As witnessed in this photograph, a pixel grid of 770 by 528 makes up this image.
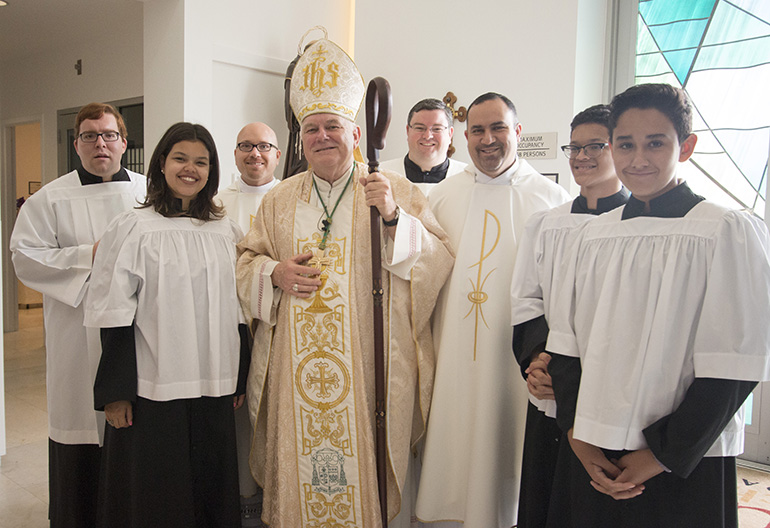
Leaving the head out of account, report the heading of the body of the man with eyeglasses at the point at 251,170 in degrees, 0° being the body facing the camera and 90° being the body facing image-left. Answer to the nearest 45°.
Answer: approximately 0°

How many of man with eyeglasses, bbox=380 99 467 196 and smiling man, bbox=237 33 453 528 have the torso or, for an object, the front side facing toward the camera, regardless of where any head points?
2

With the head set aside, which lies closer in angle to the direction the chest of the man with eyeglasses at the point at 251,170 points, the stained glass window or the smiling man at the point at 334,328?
the smiling man

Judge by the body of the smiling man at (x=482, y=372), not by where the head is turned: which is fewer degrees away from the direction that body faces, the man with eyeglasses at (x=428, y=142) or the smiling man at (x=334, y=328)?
the smiling man

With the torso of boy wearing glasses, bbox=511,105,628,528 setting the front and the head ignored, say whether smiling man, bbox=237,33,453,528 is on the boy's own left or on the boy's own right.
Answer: on the boy's own right

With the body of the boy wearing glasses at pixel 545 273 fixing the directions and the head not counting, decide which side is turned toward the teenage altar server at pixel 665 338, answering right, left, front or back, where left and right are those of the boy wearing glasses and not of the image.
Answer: left

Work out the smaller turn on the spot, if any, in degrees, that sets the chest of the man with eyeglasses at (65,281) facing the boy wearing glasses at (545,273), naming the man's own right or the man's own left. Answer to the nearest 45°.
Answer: approximately 45° to the man's own left

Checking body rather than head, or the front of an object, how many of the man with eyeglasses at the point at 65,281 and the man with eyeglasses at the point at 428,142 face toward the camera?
2
